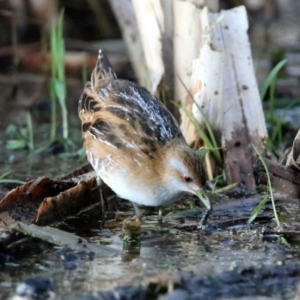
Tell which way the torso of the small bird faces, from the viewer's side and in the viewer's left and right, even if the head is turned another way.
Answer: facing the viewer and to the right of the viewer

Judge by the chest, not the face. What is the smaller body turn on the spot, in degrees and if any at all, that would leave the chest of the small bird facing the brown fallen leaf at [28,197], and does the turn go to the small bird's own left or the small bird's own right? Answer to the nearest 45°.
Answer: approximately 135° to the small bird's own right

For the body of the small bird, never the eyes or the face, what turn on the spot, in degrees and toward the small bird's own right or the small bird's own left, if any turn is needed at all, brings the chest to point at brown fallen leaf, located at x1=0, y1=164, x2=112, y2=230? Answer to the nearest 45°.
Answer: approximately 135° to the small bird's own right

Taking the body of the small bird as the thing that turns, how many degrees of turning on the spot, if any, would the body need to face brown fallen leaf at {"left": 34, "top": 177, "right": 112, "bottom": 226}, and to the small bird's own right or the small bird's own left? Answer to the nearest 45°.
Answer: approximately 135° to the small bird's own right
